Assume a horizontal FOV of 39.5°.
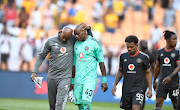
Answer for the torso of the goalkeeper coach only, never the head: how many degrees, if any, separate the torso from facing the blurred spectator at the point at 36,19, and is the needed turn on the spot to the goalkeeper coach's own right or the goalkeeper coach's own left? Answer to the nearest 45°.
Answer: approximately 180°

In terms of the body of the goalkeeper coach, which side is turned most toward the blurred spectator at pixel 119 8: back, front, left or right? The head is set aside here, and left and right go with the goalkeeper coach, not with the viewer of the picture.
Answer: back

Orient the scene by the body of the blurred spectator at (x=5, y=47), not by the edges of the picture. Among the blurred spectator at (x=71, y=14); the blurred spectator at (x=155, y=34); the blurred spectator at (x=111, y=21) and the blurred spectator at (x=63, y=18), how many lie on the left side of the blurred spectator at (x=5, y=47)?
4

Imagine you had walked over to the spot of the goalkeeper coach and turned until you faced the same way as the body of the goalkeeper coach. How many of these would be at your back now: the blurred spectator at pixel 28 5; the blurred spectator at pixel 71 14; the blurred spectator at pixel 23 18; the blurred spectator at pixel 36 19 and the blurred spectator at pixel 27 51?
5

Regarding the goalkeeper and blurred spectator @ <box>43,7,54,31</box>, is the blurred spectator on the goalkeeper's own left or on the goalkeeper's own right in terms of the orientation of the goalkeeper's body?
on the goalkeeper's own right

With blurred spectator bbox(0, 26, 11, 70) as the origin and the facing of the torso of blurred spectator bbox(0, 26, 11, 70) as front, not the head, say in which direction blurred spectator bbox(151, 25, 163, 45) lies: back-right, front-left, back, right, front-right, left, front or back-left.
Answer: left

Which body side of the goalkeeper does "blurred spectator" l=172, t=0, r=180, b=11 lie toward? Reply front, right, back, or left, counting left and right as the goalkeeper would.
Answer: back

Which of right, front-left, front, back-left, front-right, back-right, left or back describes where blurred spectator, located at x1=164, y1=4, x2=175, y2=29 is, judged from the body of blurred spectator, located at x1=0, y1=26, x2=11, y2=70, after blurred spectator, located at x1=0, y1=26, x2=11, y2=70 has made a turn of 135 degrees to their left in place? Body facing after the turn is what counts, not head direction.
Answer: front-right

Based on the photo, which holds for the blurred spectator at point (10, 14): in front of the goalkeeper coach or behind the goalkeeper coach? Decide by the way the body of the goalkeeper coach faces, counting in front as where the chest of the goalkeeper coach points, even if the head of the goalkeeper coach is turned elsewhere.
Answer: behind

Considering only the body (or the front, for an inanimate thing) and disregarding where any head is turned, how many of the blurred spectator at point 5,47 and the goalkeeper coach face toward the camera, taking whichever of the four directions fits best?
2

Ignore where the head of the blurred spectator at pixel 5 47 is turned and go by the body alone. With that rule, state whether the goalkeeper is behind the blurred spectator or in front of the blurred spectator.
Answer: in front

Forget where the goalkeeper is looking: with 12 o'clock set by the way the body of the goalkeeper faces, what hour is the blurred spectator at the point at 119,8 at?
The blurred spectator is roughly at 5 o'clock from the goalkeeper.

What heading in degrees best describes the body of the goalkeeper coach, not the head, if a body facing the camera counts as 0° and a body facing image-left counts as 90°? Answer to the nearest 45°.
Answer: approximately 0°

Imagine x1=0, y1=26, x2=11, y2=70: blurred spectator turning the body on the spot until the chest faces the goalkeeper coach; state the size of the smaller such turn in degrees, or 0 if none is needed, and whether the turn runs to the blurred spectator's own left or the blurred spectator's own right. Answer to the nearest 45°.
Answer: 0° — they already face them
